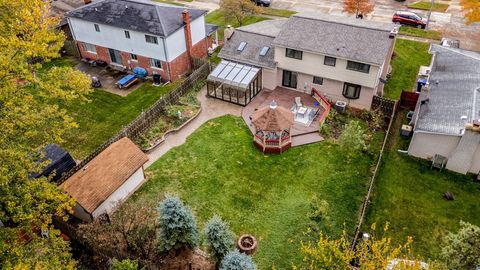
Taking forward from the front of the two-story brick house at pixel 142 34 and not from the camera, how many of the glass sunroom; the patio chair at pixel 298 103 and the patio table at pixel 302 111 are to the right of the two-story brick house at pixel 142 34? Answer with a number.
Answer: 3

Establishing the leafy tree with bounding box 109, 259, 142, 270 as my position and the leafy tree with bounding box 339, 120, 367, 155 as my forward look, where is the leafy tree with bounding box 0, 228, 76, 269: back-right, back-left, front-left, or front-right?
back-left

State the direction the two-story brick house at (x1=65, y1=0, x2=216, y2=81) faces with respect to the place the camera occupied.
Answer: facing away from the viewer and to the right of the viewer

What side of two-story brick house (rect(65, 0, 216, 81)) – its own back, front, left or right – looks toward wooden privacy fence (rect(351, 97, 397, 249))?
right

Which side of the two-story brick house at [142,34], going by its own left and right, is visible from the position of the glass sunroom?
right

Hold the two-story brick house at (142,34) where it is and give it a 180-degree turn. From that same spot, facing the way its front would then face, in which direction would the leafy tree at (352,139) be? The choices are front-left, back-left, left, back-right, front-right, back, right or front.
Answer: left

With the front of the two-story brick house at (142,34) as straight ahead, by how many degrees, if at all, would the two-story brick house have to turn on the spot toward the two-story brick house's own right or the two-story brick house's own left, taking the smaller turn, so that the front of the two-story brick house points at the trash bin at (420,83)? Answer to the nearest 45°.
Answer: approximately 90° to the two-story brick house's own right

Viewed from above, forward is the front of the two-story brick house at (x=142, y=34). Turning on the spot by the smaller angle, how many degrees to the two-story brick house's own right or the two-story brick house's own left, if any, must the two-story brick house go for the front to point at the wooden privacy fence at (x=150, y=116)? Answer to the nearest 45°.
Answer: approximately 135° to the two-story brick house's own right

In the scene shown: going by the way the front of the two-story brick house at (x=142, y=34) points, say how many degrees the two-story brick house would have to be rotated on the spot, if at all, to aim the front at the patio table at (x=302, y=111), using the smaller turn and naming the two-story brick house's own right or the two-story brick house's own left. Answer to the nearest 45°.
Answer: approximately 90° to the two-story brick house's own right

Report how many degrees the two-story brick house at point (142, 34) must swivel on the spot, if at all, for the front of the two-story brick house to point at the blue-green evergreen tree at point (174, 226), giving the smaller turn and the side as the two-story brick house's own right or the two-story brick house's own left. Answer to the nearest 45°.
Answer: approximately 135° to the two-story brick house's own right

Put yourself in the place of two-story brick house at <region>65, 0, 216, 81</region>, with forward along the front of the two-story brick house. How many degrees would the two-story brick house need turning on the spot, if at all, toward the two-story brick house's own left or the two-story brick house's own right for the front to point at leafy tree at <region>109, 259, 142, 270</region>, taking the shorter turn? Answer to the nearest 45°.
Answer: approximately 135° to the two-story brick house's own right

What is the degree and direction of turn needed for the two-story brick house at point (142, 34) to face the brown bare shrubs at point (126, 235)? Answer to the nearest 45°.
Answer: approximately 135° to its right
